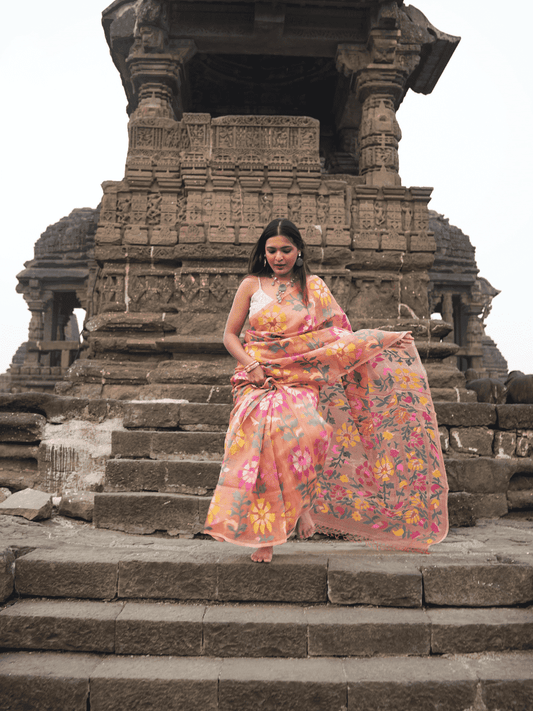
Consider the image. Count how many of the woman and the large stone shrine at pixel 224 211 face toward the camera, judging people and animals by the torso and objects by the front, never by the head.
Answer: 2

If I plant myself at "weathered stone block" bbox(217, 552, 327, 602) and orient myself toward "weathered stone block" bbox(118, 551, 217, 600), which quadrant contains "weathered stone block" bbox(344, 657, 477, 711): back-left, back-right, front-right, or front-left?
back-left

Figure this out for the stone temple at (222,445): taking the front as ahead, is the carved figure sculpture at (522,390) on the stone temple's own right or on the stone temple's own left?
on the stone temple's own left

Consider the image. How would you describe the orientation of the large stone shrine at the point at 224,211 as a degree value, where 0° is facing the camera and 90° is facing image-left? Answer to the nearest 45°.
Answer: approximately 0°

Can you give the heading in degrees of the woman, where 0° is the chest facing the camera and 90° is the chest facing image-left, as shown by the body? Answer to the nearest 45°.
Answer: approximately 0°

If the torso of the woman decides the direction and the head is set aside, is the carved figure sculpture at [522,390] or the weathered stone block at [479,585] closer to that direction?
the weathered stone block

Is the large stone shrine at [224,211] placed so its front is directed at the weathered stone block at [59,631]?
yes

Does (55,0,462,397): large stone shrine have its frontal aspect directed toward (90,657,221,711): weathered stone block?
yes

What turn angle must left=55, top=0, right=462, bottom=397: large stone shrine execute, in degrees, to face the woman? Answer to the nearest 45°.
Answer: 0° — it already faces them
